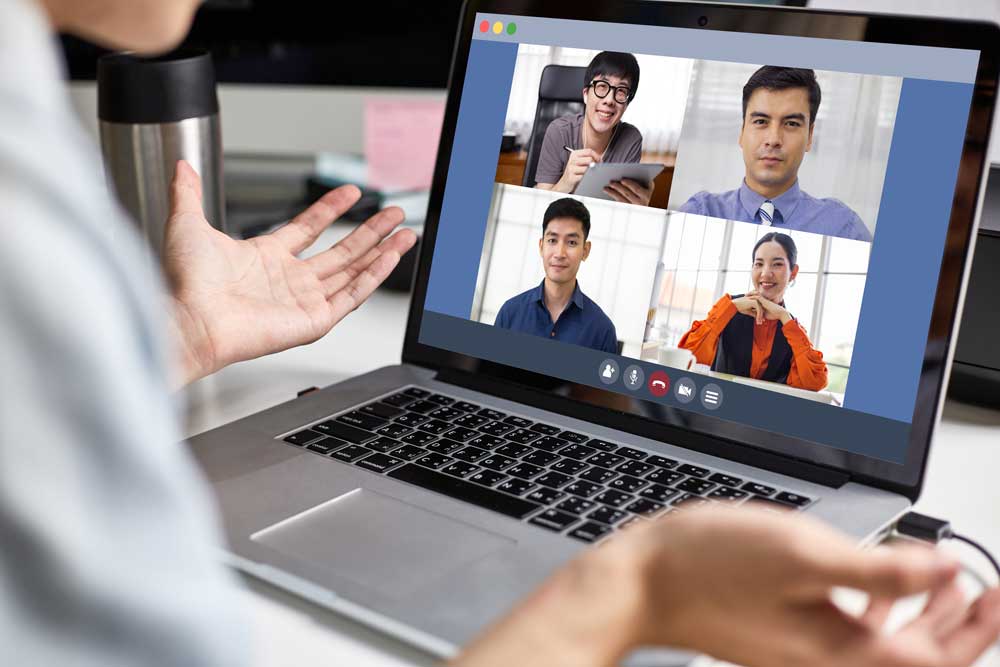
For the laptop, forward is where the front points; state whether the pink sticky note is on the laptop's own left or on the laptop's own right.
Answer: on the laptop's own right

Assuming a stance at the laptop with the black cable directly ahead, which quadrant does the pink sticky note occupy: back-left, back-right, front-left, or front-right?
back-left

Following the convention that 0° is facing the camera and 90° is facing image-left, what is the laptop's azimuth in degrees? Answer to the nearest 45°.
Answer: approximately 45°
